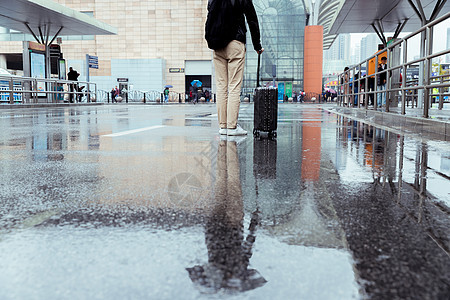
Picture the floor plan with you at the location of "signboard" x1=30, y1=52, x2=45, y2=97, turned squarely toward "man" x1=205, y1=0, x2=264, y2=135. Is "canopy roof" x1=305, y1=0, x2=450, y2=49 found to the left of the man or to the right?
left

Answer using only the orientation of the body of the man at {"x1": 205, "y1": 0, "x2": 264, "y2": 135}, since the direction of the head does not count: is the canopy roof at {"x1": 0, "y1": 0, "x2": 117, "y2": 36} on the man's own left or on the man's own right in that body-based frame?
on the man's own left

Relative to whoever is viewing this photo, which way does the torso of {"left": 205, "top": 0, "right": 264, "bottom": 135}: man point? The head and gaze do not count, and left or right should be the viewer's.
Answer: facing away from the viewer and to the right of the viewer

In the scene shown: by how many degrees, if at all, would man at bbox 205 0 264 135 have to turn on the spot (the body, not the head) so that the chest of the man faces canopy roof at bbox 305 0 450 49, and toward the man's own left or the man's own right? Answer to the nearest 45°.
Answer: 0° — they already face it

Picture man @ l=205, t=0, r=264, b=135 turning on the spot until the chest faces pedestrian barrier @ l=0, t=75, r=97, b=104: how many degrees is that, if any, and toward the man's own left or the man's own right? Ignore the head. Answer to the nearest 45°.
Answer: approximately 90° to the man's own left
